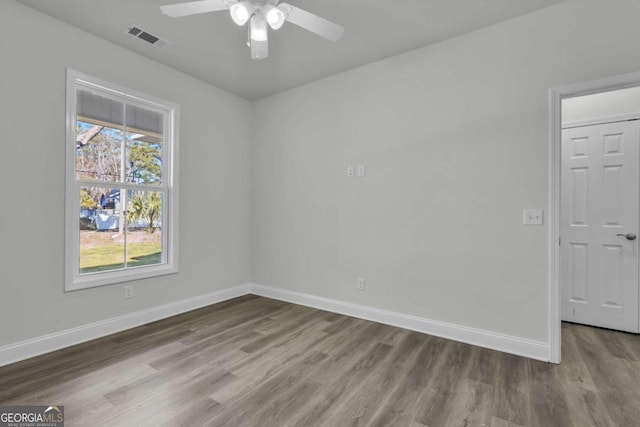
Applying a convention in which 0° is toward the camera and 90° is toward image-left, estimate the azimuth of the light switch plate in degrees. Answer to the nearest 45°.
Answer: approximately 0°

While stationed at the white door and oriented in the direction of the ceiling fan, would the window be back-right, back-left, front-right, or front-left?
front-right

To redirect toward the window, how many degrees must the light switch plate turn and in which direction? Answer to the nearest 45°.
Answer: approximately 45° to its right

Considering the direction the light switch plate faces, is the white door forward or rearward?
rearward

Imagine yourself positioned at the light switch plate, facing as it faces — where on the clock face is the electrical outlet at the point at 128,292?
The electrical outlet is roughly at 2 o'clock from the light switch plate.

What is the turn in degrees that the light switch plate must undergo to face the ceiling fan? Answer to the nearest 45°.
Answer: approximately 45° to its right
